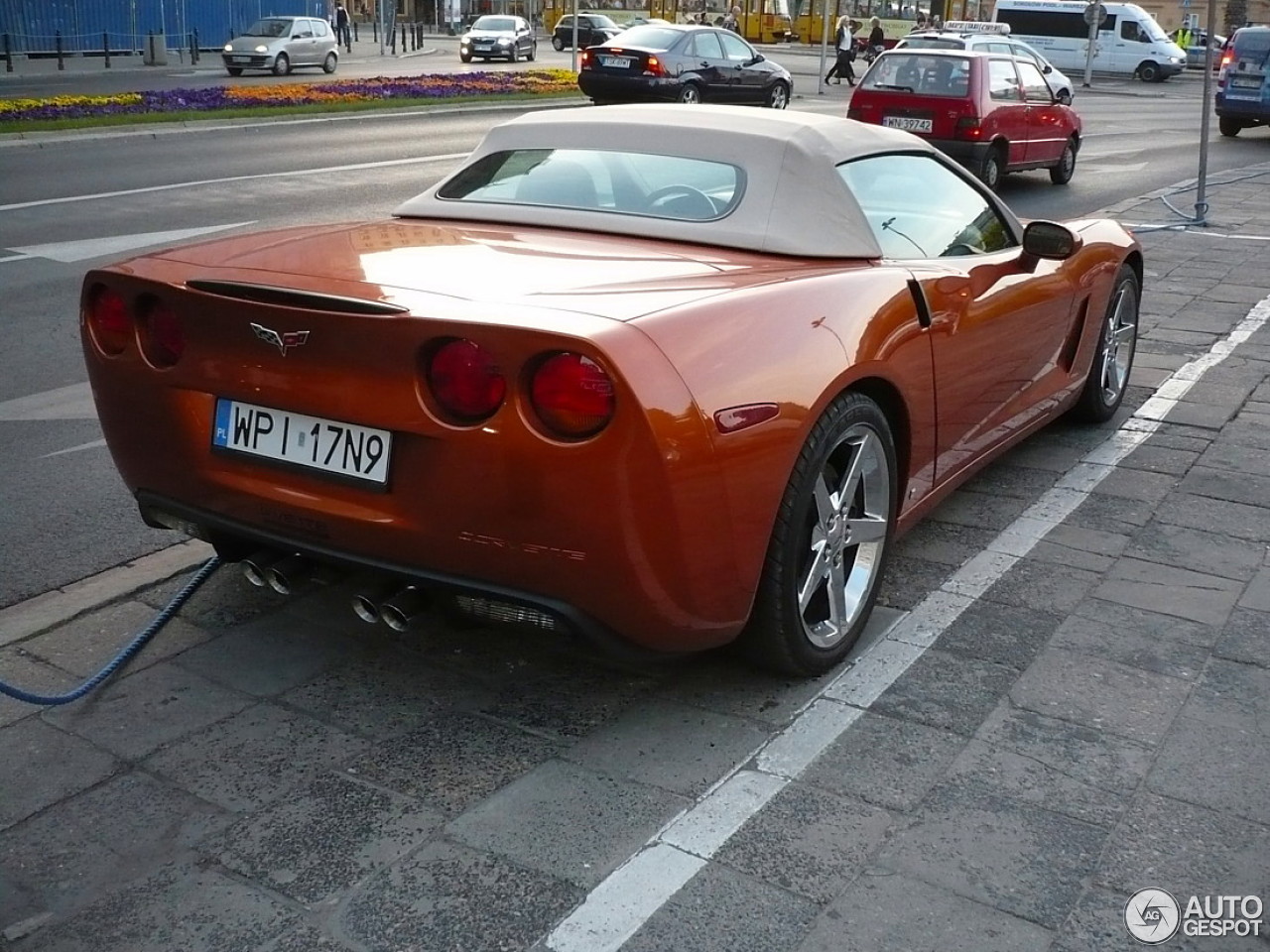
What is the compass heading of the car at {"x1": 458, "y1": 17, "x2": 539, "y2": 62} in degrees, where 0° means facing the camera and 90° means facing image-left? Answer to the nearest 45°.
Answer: approximately 45°

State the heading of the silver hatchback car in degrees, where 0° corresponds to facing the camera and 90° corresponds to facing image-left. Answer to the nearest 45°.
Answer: approximately 45°

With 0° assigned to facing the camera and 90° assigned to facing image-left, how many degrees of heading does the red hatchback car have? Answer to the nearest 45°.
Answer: approximately 225°

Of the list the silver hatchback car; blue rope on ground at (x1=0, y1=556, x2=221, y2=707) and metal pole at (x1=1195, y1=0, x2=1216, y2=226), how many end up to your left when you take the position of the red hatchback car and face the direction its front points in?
1

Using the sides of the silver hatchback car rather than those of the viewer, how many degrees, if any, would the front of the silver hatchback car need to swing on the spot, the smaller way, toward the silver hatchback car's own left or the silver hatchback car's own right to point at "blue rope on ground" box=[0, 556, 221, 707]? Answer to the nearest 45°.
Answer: approximately 45° to the silver hatchback car's own left

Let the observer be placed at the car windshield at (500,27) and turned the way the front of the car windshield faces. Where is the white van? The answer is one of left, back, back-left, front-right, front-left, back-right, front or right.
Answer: back-left

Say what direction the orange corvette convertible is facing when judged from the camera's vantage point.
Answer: facing away from the viewer and to the right of the viewer

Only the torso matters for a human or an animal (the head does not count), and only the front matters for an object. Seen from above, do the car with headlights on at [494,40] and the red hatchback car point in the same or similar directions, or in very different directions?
very different directions

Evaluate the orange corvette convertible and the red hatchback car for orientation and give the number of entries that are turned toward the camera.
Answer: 0

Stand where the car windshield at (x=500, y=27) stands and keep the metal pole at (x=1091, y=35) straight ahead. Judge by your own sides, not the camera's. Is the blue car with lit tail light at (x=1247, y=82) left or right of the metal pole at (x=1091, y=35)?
right

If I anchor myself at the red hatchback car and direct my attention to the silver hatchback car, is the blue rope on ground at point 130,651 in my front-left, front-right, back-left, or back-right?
back-left

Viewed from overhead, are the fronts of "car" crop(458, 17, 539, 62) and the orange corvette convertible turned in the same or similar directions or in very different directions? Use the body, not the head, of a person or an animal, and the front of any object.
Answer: very different directions

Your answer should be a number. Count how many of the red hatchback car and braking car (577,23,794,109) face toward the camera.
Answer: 0

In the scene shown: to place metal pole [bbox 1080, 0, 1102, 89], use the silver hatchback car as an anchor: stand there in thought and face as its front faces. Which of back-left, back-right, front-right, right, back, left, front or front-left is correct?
back-left

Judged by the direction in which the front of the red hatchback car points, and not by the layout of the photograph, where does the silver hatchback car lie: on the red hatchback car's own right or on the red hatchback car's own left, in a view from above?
on the red hatchback car's own left

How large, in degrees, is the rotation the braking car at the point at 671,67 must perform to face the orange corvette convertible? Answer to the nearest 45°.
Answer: approximately 135° to its right
